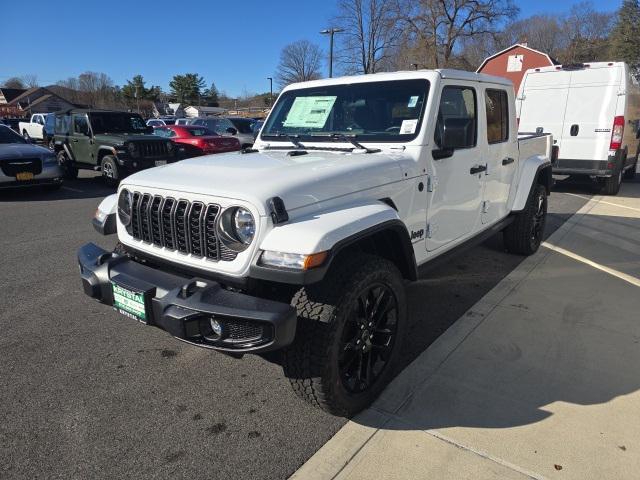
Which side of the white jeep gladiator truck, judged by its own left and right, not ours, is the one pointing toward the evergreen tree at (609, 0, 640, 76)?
back

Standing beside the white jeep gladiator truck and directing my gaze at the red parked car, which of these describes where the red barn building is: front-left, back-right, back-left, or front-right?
front-right

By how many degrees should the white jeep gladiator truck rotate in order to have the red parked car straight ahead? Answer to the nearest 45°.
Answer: approximately 135° to its right

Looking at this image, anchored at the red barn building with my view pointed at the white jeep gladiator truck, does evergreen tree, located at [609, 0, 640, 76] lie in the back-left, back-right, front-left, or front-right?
back-left

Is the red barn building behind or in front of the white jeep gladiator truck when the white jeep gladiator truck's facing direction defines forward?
behind

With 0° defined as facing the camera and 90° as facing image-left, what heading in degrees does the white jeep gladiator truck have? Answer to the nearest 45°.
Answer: approximately 45°

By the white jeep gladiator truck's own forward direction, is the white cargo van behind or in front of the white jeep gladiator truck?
behind

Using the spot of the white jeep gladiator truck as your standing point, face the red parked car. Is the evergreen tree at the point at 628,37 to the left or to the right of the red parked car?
right
